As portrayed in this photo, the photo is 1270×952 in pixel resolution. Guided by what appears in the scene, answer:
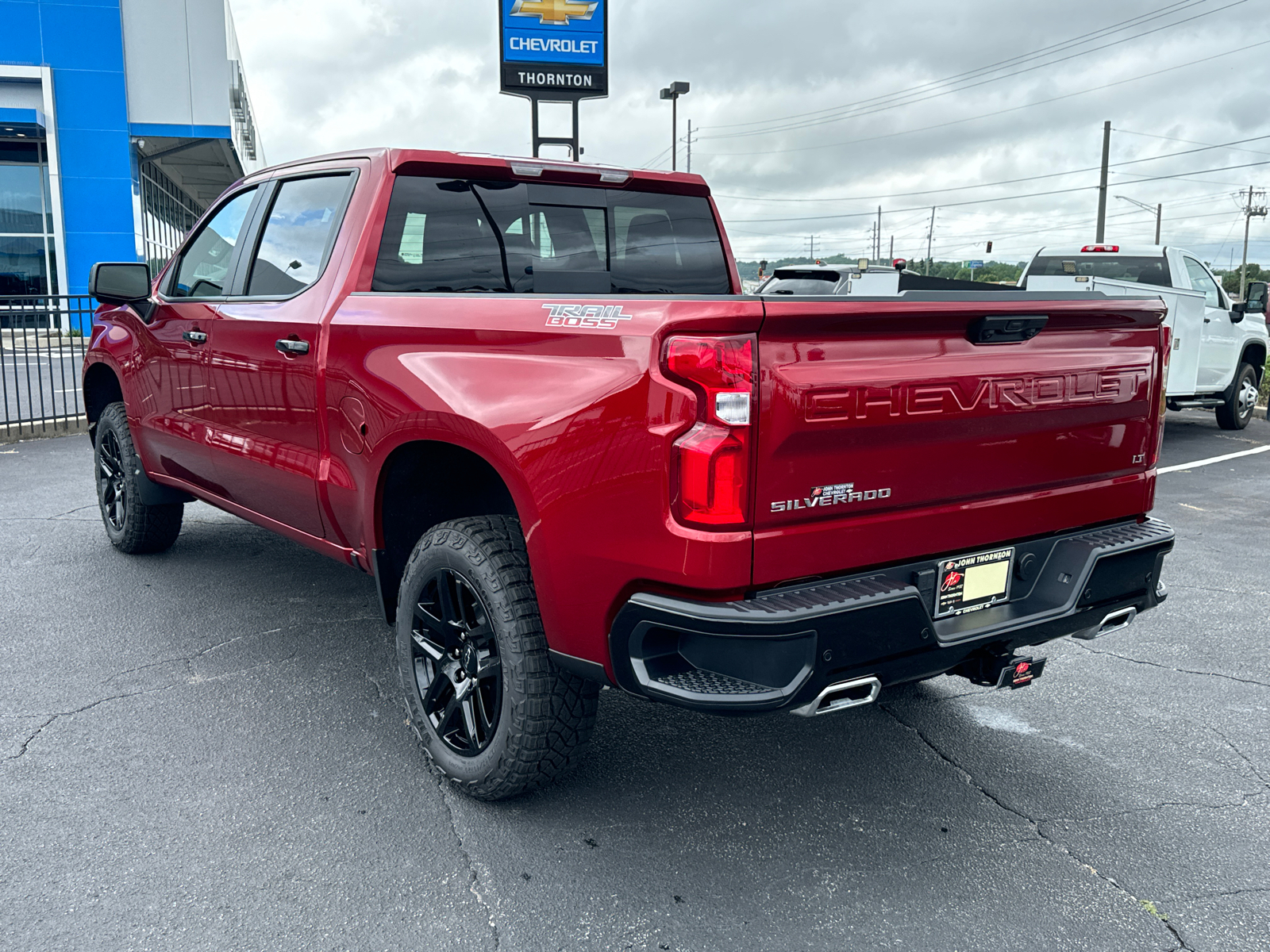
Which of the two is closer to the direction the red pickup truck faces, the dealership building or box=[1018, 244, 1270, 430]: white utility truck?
the dealership building

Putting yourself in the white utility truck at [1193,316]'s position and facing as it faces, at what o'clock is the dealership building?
The dealership building is roughly at 8 o'clock from the white utility truck.

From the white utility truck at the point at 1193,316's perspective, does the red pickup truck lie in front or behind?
behind

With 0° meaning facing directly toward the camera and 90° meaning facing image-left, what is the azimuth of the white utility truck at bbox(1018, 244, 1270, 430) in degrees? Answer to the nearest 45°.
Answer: approximately 225°

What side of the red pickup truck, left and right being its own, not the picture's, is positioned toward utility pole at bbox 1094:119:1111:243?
right

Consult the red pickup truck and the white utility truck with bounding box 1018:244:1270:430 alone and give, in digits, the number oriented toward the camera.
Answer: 0

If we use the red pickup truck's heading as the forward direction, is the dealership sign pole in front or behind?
in front

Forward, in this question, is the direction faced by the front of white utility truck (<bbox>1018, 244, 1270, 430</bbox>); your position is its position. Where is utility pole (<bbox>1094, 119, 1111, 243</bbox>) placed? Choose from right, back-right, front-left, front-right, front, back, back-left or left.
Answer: front-left

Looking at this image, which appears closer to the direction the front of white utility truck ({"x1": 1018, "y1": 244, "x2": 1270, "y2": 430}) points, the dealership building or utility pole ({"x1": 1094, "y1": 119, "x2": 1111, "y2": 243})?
the utility pole

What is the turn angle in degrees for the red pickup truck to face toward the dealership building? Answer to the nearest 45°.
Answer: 0° — it already faces it

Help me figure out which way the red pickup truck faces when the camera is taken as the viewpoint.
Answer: facing away from the viewer and to the left of the viewer

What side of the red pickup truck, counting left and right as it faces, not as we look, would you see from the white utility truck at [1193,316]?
right
